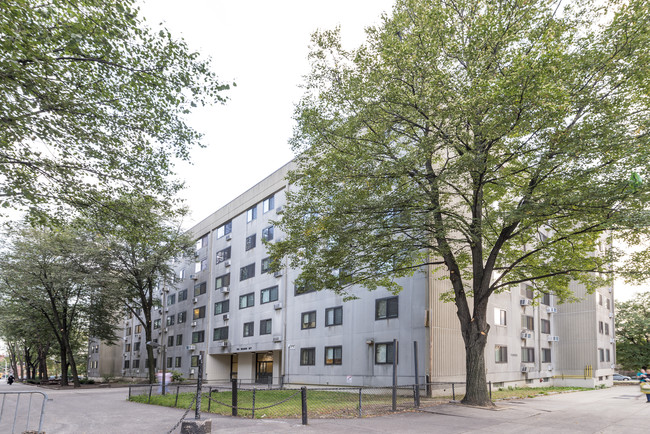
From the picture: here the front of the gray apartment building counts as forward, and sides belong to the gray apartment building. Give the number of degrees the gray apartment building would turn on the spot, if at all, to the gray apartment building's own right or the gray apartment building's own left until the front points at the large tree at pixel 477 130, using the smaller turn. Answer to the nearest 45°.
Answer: approximately 45° to the gray apartment building's own left

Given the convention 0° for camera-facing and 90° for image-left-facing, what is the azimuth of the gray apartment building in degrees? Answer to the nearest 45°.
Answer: approximately 45°
